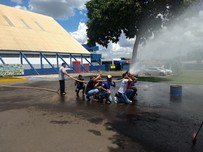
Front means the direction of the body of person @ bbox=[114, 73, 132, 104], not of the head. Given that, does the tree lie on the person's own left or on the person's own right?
on the person's own left

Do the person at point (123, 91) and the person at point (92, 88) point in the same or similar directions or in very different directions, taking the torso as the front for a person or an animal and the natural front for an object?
same or similar directions

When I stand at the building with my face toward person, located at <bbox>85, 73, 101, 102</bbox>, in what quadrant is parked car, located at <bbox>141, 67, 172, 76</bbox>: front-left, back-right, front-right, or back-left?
front-left

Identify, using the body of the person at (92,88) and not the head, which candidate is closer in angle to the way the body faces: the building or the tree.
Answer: the tree

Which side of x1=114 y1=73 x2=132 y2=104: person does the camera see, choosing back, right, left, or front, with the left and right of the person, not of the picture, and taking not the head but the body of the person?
right

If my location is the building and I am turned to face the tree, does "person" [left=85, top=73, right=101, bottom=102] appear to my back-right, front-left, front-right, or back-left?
front-right

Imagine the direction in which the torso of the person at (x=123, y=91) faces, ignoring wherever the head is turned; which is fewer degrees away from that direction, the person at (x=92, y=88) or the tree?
the tree

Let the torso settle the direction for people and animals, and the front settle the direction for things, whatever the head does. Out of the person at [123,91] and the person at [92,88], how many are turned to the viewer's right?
2

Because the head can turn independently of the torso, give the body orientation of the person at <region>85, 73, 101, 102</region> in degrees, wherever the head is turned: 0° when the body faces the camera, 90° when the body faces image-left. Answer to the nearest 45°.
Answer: approximately 270°
